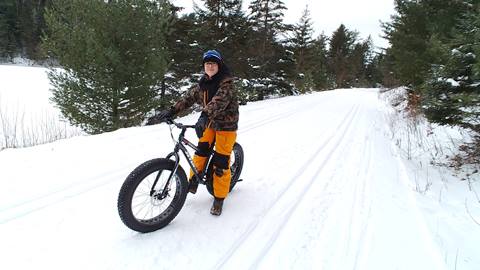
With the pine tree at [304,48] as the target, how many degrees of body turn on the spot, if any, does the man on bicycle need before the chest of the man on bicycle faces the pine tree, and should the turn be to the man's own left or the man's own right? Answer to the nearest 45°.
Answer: approximately 135° to the man's own right

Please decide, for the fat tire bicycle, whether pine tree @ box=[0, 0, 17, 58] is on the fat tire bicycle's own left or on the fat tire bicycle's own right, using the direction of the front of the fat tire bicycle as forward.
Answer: on the fat tire bicycle's own right

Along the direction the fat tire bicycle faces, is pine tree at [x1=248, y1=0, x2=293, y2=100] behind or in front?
behind

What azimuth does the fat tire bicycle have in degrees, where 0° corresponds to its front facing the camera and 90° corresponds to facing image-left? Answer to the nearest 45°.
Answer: approximately 45°

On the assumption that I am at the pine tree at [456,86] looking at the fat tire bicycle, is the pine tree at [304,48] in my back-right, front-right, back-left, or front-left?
back-right

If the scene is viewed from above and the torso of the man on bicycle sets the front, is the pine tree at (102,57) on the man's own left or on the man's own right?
on the man's own right

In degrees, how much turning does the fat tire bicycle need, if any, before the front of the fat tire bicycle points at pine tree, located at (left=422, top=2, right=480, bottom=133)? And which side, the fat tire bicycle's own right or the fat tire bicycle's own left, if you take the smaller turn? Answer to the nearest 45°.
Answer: approximately 135° to the fat tire bicycle's own left

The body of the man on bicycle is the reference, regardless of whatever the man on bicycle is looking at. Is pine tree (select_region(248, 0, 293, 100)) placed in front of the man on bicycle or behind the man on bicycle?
behind

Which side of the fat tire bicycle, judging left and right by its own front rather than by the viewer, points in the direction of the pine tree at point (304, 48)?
back
